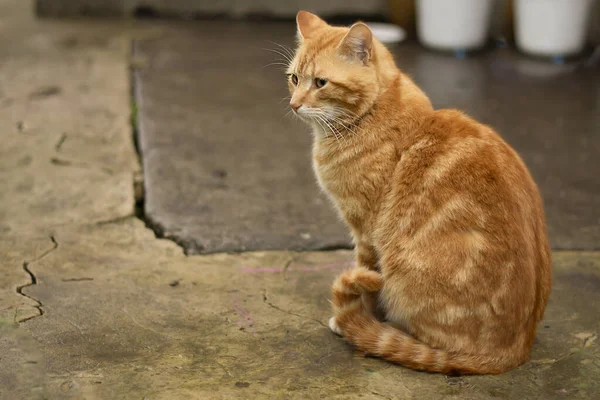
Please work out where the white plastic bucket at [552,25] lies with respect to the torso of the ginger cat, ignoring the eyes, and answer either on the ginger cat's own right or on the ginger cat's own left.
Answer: on the ginger cat's own right

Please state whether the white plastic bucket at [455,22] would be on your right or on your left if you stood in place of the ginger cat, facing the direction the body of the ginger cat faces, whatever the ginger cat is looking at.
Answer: on your right

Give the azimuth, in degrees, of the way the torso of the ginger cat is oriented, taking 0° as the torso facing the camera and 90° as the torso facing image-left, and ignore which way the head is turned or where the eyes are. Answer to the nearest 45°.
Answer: approximately 90°
